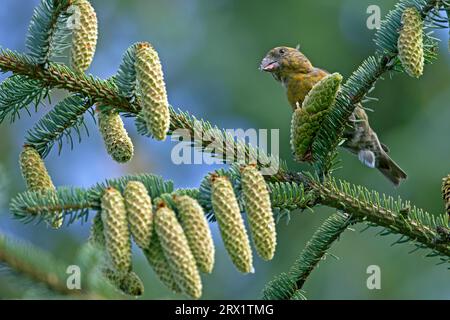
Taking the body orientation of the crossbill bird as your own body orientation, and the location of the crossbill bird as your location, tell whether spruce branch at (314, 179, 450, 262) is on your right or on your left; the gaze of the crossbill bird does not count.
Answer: on your left

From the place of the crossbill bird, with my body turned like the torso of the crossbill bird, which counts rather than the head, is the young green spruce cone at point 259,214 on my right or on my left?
on my left

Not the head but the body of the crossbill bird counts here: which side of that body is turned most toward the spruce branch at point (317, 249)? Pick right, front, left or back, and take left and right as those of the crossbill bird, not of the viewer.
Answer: left

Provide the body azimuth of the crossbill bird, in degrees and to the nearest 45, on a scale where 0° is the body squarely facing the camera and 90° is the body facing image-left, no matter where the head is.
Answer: approximately 90°
